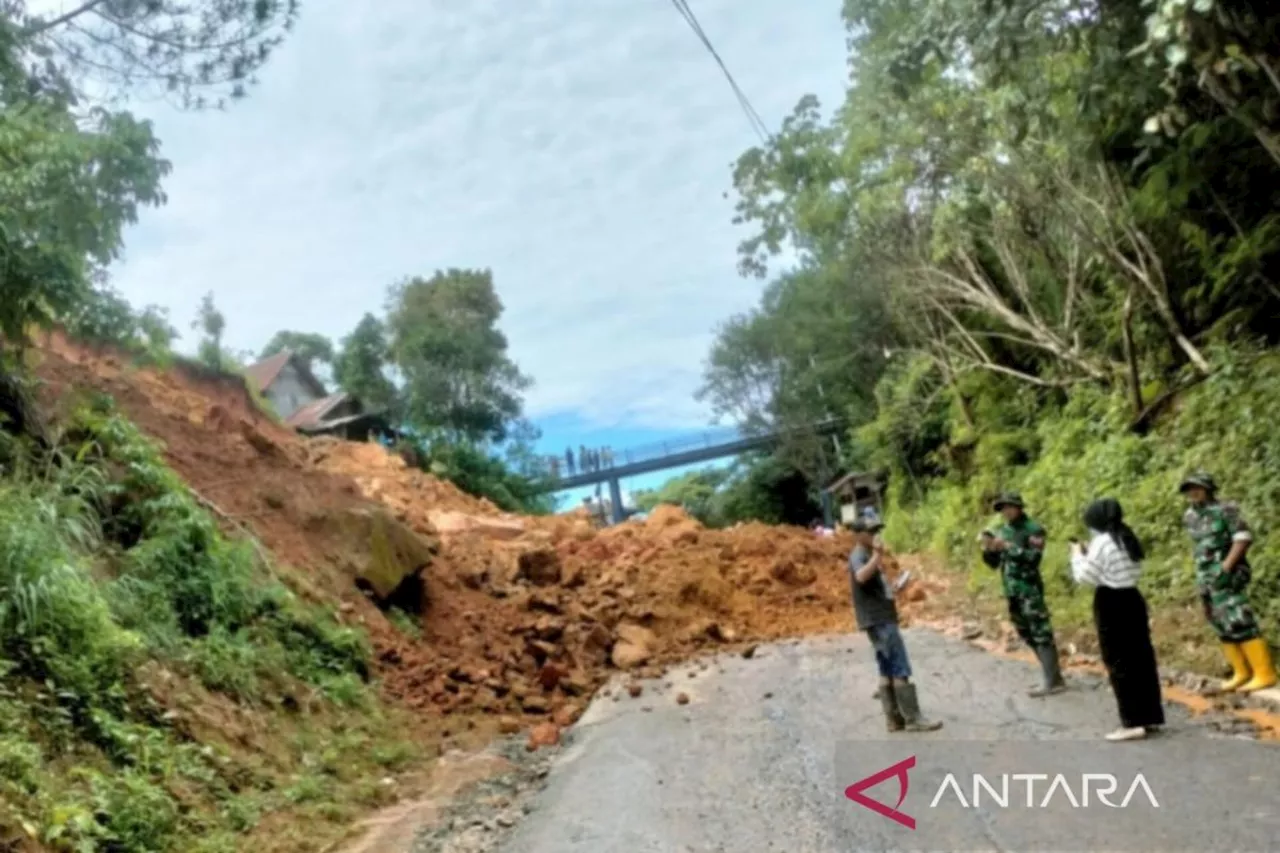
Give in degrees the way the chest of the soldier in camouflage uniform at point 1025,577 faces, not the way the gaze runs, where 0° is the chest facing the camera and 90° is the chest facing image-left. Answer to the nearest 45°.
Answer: approximately 45°

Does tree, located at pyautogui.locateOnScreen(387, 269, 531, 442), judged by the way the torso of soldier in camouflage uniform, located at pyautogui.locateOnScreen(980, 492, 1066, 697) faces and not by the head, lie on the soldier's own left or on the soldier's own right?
on the soldier's own right

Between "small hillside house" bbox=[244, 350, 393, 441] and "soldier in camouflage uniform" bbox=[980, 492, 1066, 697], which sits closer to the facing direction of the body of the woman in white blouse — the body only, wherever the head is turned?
the small hillside house

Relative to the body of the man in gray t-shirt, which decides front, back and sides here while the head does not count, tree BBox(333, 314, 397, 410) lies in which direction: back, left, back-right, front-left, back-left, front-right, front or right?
back-left

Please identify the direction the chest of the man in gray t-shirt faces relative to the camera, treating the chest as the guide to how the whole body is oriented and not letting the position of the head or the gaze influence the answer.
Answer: to the viewer's right

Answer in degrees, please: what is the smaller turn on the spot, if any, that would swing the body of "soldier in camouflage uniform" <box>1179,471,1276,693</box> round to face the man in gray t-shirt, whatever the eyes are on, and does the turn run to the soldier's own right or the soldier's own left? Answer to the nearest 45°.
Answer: approximately 45° to the soldier's own right

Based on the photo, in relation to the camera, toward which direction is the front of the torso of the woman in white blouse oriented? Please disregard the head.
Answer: to the viewer's left

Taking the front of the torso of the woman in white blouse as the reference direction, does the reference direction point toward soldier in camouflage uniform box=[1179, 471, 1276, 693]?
no

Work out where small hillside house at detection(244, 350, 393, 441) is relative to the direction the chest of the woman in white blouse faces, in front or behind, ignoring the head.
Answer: in front

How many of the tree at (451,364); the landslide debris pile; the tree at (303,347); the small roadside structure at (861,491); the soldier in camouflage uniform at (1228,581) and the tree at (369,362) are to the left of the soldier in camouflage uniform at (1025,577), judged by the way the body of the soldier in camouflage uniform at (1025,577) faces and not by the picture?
1

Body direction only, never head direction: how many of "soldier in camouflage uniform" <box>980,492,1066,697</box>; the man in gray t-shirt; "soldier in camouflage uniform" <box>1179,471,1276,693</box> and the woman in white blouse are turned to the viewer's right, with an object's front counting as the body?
1

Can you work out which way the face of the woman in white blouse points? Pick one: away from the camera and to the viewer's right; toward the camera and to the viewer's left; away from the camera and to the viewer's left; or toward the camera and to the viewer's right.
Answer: away from the camera and to the viewer's left

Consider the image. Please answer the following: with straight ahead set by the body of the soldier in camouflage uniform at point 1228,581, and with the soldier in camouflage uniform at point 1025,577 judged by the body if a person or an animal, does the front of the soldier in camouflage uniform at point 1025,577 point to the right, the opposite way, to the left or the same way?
the same way

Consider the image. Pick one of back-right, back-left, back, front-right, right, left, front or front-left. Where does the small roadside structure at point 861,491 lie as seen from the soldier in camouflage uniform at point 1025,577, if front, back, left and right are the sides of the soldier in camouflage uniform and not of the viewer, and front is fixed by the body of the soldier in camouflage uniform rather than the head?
back-right

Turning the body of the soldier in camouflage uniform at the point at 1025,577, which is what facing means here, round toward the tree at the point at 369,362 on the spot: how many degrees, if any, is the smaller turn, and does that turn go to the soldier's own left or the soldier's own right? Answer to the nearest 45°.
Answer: approximately 90° to the soldier's own right
